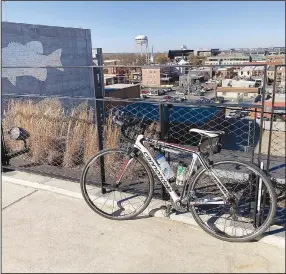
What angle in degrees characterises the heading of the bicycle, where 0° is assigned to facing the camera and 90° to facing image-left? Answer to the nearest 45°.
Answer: approximately 90°

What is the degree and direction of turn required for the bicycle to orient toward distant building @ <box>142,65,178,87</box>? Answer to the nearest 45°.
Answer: approximately 45° to its right

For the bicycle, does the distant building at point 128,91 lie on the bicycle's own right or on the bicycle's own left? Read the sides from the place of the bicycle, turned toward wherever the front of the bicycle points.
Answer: on the bicycle's own right
